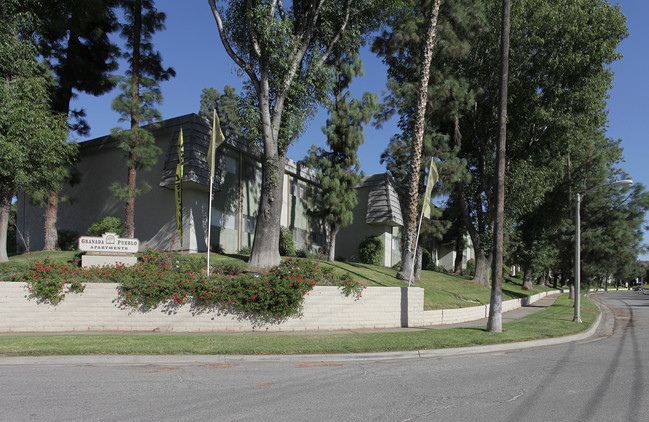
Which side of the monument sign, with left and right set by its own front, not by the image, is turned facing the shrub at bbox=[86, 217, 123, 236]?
back

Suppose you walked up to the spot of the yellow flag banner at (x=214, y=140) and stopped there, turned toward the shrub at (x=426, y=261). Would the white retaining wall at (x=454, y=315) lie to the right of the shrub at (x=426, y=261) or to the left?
right

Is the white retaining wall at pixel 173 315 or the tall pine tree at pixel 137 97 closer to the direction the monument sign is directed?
the white retaining wall

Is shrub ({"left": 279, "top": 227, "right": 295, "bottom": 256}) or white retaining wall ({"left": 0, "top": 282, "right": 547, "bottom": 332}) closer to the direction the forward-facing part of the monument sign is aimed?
the white retaining wall

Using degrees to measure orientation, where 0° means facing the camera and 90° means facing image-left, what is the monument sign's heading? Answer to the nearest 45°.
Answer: approximately 0°
